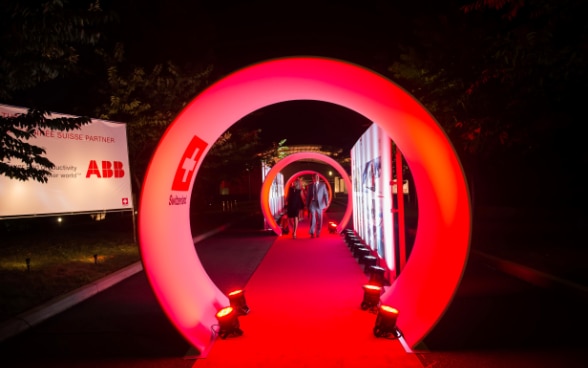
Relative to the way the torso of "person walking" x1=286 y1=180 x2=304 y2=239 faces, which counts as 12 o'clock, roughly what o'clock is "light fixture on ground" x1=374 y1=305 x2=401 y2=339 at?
The light fixture on ground is roughly at 12 o'clock from the person walking.

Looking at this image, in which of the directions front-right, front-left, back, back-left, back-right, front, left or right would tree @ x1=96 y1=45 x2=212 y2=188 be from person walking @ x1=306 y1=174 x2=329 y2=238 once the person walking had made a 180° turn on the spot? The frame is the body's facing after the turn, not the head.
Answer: left

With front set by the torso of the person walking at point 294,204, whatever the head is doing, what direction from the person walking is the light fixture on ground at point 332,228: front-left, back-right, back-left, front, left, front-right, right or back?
back-left

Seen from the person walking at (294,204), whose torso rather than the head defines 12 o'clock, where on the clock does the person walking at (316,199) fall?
the person walking at (316,199) is roughly at 10 o'clock from the person walking at (294,204).

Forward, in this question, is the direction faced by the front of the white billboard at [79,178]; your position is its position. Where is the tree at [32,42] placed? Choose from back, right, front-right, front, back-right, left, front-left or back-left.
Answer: front-right

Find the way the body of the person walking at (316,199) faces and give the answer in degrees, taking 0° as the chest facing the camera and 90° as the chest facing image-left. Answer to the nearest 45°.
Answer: approximately 0°

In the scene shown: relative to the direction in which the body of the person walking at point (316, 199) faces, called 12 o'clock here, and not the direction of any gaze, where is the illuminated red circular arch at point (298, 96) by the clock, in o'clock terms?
The illuminated red circular arch is roughly at 12 o'clock from the person walking.

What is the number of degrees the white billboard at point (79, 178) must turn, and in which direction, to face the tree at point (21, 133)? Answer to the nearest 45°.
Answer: approximately 45° to its right

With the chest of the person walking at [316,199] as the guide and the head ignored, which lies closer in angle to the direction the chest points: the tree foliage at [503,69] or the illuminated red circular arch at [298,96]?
the illuminated red circular arch

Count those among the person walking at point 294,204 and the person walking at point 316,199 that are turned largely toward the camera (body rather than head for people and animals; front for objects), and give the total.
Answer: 2

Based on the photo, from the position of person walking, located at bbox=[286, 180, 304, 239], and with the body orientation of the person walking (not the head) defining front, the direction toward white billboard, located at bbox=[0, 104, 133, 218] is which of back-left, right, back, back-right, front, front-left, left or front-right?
front-right
